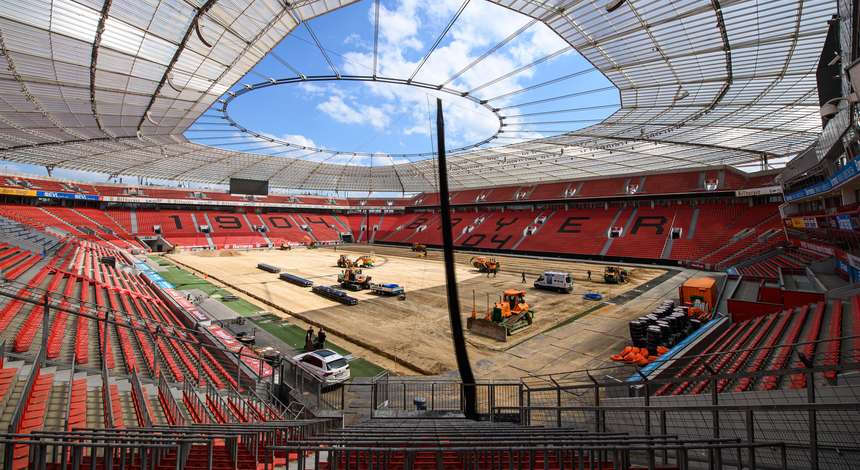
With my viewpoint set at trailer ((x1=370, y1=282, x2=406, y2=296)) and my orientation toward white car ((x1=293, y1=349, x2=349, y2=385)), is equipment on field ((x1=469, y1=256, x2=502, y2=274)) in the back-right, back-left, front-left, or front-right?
back-left

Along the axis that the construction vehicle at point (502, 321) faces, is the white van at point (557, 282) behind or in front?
behind

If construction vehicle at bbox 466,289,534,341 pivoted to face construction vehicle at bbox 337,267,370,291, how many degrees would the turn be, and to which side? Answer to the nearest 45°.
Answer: approximately 90° to its right

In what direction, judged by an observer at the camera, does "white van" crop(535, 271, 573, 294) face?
facing to the left of the viewer

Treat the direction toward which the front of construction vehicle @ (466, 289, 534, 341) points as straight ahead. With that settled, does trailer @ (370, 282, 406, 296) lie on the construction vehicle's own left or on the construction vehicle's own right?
on the construction vehicle's own right

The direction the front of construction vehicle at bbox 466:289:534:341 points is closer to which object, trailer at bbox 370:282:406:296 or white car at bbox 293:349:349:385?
the white car

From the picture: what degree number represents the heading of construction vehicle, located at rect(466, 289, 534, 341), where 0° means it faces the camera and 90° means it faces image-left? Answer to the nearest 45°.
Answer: approximately 45°

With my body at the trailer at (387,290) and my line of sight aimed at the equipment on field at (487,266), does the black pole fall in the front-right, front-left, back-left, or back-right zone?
back-right

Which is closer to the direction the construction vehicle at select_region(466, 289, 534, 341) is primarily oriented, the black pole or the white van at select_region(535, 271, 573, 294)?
the black pole

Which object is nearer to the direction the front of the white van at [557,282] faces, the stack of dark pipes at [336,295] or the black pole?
the stack of dark pipes

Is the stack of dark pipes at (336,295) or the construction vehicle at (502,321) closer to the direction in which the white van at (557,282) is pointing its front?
the stack of dark pipes

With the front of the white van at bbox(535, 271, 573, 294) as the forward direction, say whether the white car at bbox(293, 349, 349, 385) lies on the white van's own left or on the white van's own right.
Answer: on the white van's own left

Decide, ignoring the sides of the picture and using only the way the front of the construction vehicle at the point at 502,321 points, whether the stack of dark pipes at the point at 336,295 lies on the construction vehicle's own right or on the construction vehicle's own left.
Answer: on the construction vehicle's own right

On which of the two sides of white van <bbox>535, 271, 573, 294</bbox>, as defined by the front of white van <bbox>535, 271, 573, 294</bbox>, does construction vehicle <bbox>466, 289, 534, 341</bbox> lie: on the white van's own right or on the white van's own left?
on the white van's own left
